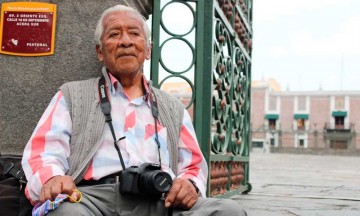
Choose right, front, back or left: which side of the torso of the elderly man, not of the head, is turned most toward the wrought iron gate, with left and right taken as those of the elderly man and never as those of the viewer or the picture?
left

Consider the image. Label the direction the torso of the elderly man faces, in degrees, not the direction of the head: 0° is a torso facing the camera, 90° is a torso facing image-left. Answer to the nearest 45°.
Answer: approximately 0°
